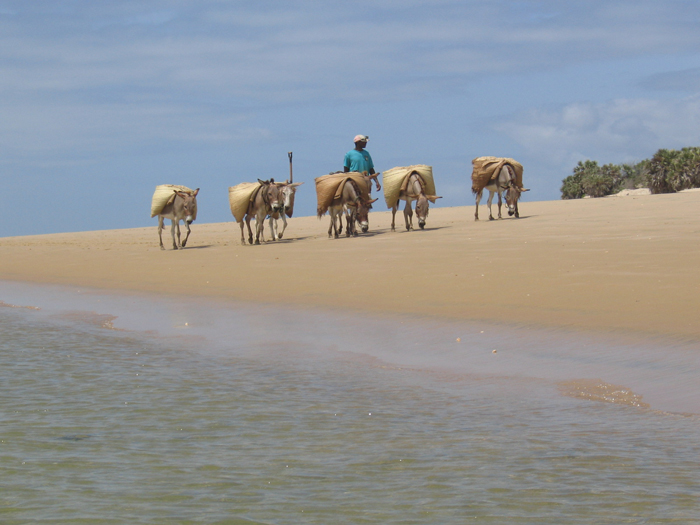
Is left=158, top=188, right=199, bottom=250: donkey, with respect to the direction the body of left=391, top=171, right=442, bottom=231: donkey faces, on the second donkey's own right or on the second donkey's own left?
on the second donkey's own right

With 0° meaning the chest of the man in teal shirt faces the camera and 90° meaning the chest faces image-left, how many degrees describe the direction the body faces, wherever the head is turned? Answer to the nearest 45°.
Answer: approximately 315°

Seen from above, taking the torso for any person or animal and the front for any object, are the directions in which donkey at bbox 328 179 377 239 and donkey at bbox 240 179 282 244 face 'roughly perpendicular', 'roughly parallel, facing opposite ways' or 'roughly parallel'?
roughly parallel

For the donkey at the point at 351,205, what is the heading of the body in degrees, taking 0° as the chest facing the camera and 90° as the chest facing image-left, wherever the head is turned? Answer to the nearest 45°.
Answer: approximately 315°

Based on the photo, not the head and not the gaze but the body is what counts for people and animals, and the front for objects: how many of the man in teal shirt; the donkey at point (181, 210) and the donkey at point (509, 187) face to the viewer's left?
0

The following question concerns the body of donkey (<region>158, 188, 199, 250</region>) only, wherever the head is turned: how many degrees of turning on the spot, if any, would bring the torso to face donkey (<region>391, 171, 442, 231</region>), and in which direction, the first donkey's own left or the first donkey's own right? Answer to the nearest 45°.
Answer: approximately 45° to the first donkey's own left

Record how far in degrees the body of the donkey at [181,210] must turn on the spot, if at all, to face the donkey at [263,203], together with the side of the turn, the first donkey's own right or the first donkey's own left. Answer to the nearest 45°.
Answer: approximately 45° to the first donkey's own left

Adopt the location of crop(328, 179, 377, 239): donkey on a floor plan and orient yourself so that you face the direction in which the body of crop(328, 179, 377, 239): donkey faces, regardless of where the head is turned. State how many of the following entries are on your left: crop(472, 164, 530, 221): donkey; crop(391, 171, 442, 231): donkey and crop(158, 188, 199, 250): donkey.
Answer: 2

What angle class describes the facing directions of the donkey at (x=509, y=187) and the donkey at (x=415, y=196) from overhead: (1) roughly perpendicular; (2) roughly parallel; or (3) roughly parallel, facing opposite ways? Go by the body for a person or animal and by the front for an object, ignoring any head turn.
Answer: roughly parallel

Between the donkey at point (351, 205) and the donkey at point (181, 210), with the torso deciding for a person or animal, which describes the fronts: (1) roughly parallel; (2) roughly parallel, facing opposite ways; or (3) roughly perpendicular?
roughly parallel

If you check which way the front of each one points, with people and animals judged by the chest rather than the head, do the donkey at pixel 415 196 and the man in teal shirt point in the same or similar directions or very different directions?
same or similar directions

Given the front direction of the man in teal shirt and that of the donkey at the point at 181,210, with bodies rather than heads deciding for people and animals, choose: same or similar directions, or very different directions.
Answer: same or similar directions

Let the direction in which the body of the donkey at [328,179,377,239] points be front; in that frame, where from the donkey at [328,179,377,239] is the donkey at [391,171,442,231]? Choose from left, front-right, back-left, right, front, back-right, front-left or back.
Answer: left

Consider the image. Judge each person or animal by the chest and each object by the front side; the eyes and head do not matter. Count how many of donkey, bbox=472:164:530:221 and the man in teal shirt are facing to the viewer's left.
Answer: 0

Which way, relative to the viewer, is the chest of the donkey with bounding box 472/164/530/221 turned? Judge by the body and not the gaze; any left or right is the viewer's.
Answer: facing the viewer and to the right of the viewer

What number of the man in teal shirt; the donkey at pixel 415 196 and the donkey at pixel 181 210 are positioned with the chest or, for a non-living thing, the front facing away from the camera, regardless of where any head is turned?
0

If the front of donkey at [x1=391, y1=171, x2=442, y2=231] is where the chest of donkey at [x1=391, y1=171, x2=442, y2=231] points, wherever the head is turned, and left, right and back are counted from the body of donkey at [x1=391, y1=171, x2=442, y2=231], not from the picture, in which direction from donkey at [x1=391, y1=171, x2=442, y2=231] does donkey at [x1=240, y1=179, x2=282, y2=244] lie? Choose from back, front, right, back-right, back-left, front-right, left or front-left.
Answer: back-right
